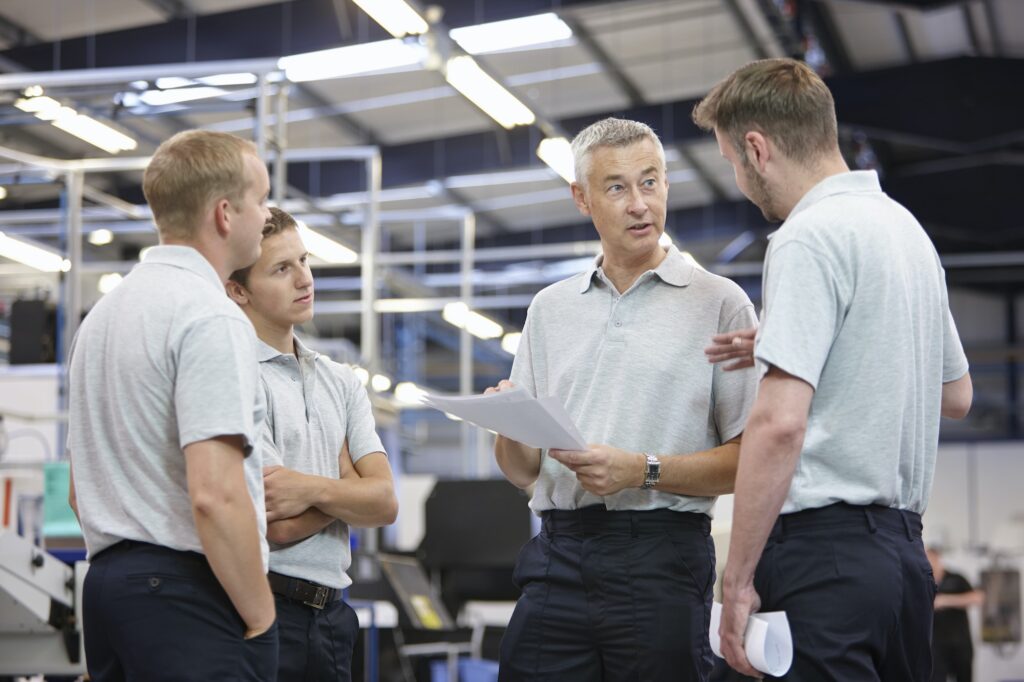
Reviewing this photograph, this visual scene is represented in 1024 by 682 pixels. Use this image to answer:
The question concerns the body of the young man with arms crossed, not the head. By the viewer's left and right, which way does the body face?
facing the viewer and to the right of the viewer

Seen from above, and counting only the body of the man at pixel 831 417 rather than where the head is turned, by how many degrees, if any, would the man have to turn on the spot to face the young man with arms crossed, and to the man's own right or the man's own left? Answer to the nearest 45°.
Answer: approximately 45° to the man's own left

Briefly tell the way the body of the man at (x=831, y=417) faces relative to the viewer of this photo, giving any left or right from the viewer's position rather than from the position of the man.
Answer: facing away from the viewer and to the left of the viewer

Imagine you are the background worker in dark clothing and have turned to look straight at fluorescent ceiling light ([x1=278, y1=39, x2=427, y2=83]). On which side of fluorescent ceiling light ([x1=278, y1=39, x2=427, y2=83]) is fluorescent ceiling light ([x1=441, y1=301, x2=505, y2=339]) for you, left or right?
right

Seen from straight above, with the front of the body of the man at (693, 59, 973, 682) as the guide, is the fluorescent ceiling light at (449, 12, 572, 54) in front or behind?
in front

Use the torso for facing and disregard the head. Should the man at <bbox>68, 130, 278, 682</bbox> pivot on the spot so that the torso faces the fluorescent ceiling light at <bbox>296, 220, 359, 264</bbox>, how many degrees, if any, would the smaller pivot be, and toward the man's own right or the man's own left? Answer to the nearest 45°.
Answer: approximately 45° to the man's own left

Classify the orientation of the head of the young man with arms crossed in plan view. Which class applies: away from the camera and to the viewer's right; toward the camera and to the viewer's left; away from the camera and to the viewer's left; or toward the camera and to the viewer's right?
toward the camera and to the viewer's right

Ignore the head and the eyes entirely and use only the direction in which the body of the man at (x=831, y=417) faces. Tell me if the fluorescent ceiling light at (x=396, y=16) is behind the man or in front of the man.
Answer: in front

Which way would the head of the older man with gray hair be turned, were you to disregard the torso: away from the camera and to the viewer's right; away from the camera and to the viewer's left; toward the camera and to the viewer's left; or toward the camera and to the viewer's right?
toward the camera and to the viewer's right

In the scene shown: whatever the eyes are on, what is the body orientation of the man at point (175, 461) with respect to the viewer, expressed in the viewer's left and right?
facing away from the viewer and to the right of the viewer

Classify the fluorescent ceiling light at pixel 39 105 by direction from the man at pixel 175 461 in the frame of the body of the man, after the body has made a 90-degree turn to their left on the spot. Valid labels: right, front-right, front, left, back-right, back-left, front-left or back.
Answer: front-right

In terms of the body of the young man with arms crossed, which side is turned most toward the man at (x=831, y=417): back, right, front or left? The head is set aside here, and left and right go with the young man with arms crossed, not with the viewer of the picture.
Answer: front

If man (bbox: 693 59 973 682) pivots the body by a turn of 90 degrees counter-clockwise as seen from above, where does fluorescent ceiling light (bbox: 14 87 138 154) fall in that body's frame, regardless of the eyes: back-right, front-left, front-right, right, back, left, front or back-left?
right

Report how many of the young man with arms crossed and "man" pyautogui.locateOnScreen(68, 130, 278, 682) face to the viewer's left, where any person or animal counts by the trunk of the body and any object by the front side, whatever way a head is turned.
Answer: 0

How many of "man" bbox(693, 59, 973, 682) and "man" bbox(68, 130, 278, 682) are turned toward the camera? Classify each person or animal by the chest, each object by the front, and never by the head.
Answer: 0
